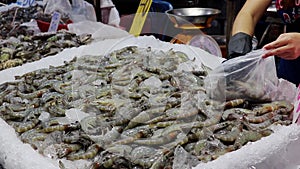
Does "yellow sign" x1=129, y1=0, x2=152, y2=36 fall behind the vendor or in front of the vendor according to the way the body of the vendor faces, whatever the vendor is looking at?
in front

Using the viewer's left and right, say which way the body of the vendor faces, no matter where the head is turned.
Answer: facing the viewer and to the left of the viewer

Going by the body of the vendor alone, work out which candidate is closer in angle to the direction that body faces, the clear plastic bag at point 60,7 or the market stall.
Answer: the market stall

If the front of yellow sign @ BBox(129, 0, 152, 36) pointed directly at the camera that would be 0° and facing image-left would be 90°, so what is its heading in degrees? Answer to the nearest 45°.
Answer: approximately 0°

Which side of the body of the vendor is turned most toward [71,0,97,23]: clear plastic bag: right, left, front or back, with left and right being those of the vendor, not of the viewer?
right

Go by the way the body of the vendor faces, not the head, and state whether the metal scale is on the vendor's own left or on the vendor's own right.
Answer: on the vendor's own right

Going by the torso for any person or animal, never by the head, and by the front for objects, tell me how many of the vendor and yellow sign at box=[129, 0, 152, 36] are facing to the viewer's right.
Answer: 0

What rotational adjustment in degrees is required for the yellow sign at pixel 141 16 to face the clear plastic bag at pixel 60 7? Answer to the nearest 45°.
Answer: approximately 135° to its right
